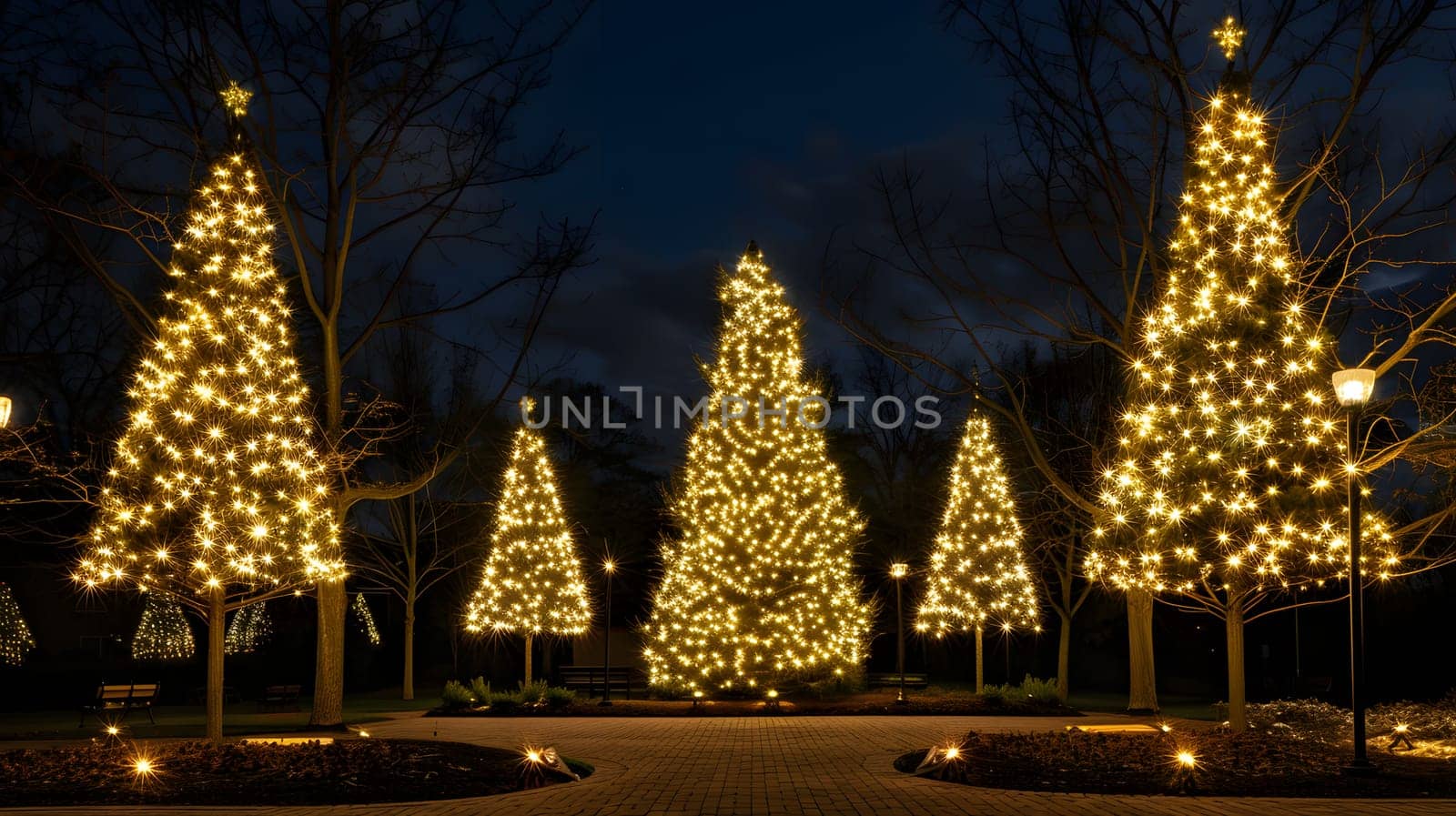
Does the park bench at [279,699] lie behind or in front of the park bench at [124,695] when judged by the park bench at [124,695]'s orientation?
behind

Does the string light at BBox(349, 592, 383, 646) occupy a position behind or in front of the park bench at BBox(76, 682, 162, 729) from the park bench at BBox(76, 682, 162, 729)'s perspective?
behind

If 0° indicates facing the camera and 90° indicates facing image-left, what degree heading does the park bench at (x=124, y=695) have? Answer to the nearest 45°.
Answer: approximately 45°

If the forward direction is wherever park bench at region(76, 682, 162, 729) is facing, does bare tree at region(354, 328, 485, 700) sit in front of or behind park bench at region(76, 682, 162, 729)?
behind

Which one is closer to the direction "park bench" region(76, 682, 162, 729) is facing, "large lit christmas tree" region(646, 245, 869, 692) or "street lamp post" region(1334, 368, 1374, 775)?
the street lamp post

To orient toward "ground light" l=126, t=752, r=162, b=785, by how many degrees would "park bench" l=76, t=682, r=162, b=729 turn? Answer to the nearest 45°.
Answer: approximately 45° to its left

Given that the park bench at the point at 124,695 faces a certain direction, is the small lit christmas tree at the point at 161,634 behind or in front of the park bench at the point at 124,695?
behind

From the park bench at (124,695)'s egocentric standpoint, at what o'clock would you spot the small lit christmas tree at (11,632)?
The small lit christmas tree is roughly at 4 o'clock from the park bench.

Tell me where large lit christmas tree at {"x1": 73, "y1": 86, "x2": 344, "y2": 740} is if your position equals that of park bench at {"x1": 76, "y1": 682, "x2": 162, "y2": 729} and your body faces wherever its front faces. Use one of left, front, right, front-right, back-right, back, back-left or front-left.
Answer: front-left
